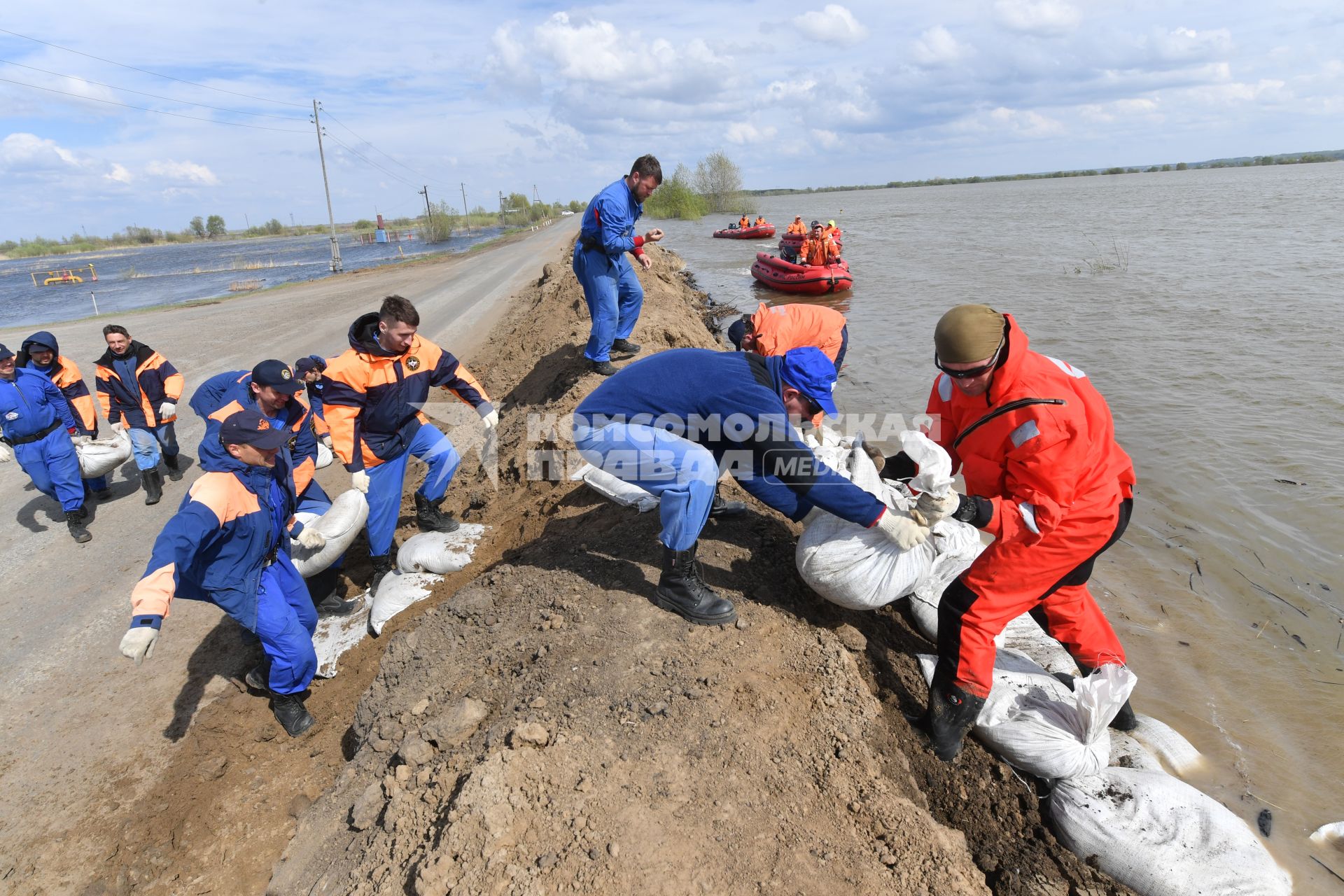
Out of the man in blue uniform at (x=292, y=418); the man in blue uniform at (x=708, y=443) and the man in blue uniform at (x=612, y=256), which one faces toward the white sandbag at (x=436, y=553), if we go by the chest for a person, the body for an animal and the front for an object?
the man in blue uniform at (x=292, y=418)

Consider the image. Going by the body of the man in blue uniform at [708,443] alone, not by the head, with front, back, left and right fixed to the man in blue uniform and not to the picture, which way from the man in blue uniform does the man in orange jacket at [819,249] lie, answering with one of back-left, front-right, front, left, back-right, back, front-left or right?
left

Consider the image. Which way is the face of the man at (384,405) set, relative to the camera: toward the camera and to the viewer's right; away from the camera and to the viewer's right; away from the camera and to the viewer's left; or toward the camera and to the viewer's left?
toward the camera and to the viewer's right

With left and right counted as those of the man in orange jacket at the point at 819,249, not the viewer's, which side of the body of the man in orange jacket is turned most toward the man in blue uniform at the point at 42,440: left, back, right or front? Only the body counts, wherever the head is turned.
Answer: front

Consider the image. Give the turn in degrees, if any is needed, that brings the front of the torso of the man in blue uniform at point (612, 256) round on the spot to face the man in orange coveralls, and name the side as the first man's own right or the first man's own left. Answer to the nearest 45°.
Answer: approximately 90° to the first man's own right

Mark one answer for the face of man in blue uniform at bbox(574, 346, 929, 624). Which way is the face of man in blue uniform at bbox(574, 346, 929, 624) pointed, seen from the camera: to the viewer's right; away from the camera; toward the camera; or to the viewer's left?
to the viewer's right

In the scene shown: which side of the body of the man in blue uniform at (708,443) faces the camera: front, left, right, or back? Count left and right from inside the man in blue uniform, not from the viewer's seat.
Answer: right

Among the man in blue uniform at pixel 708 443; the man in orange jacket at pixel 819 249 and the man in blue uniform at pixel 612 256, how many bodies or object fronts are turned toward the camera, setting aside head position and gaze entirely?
1

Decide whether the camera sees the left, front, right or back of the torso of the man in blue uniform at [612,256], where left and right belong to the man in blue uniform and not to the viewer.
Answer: right

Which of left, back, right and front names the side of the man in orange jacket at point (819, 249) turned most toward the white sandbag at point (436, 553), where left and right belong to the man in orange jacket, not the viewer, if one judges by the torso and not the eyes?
front
